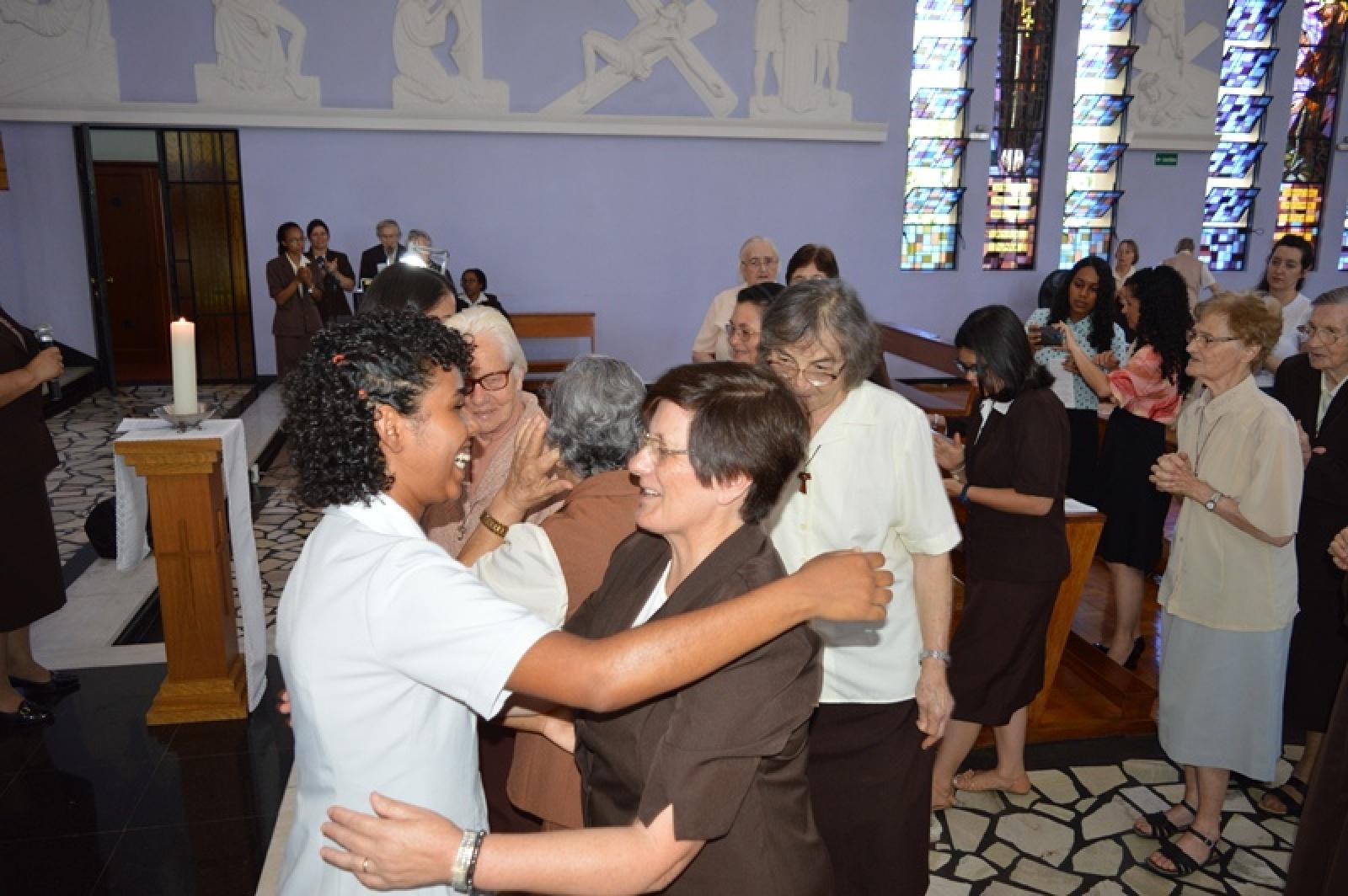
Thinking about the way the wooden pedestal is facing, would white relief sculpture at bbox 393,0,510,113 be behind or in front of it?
behind

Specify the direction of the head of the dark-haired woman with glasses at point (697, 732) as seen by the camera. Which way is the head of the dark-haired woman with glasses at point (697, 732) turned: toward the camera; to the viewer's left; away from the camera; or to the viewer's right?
to the viewer's left

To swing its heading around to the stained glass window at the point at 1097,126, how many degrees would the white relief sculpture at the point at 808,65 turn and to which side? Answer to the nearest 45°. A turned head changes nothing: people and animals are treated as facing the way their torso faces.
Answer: approximately 90° to its left

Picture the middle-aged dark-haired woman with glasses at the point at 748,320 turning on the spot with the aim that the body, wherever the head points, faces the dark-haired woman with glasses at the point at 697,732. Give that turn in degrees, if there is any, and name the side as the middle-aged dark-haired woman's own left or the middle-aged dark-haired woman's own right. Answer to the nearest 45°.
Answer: approximately 45° to the middle-aged dark-haired woman's own left

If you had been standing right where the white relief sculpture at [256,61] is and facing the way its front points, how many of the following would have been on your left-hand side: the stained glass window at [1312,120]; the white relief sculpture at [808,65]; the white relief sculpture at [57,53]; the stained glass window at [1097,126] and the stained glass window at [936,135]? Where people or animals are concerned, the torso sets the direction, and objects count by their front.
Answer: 4

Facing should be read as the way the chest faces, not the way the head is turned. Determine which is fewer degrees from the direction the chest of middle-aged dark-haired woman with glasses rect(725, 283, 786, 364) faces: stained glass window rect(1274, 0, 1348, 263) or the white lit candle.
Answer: the white lit candle
